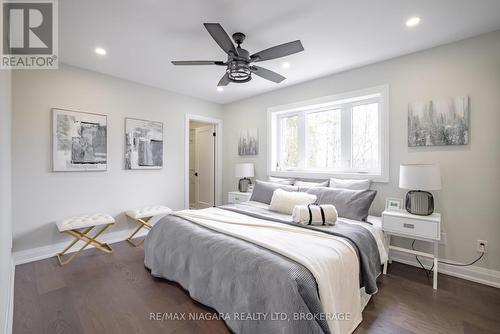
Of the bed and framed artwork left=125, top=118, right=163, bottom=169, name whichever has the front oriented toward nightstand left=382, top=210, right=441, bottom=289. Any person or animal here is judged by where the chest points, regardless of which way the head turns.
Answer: the framed artwork

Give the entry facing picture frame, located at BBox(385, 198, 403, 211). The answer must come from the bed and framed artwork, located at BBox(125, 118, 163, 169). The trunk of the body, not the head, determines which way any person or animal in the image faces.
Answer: the framed artwork

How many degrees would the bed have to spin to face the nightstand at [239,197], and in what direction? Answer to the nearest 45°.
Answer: approximately 135° to its right

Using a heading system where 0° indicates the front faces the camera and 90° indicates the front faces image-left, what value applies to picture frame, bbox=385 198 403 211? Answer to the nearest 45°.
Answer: approximately 0°

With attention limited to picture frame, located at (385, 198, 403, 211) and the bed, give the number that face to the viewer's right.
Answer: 0

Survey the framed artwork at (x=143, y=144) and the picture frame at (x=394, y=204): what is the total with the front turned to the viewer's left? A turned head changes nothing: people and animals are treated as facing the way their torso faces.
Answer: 0

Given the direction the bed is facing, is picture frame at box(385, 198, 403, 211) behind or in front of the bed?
behind

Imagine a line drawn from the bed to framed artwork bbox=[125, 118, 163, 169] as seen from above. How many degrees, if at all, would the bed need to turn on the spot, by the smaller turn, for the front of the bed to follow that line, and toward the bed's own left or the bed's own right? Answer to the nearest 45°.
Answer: approximately 90° to the bed's own right

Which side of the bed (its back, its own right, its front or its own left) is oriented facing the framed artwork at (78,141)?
right

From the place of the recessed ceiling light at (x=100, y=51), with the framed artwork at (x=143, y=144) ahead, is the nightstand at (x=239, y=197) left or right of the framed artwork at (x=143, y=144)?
right

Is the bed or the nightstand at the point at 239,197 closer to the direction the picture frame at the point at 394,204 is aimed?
the bed

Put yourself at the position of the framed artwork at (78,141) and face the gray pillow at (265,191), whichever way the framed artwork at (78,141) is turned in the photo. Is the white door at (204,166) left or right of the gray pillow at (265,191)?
left
